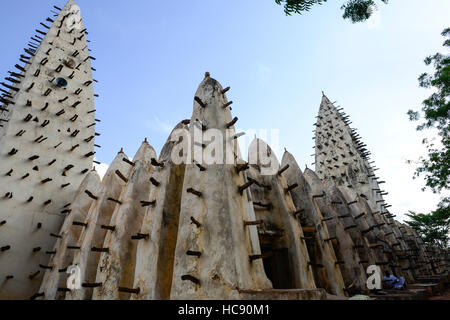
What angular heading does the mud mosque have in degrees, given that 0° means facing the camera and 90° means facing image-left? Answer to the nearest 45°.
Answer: approximately 315°
